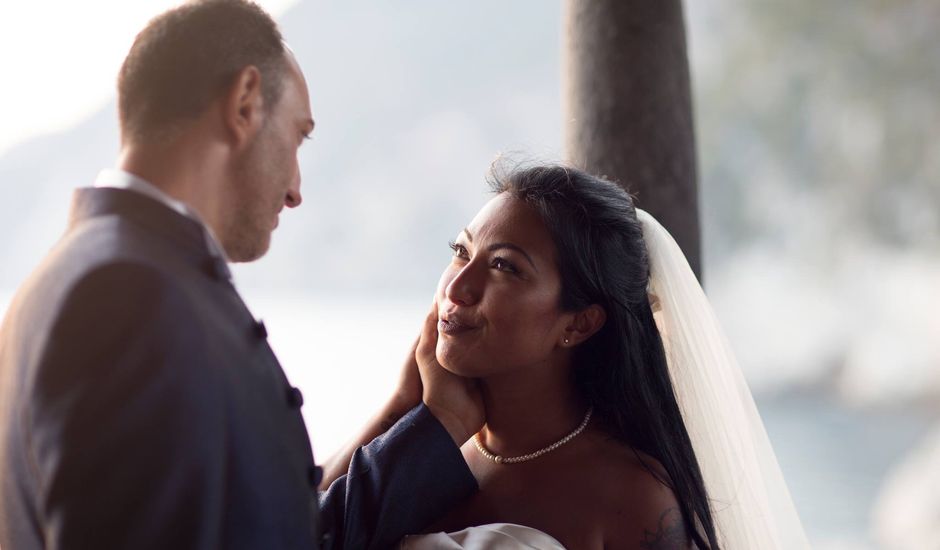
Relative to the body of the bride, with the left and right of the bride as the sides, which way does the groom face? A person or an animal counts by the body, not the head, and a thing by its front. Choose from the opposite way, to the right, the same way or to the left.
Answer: the opposite way

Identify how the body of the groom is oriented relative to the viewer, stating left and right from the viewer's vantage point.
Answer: facing away from the viewer and to the right of the viewer

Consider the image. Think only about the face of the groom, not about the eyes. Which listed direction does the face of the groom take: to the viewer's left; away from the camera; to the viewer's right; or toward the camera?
to the viewer's right

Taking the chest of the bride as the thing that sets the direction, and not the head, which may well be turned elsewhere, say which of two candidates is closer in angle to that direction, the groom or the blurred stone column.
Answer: the groom

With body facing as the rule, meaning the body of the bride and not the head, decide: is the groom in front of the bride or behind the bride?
in front

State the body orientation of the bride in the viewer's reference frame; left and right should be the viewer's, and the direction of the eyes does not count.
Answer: facing the viewer and to the left of the viewer

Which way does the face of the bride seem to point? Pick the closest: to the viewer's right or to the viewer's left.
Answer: to the viewer's left

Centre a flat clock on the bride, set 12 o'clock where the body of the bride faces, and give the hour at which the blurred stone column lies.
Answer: The blurred stone column is roughly at 5 o'clock from the bride.

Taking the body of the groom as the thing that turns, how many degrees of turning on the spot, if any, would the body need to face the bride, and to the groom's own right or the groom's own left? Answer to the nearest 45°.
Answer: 0° — they already face them

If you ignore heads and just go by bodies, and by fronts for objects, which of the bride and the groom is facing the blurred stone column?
the groom
